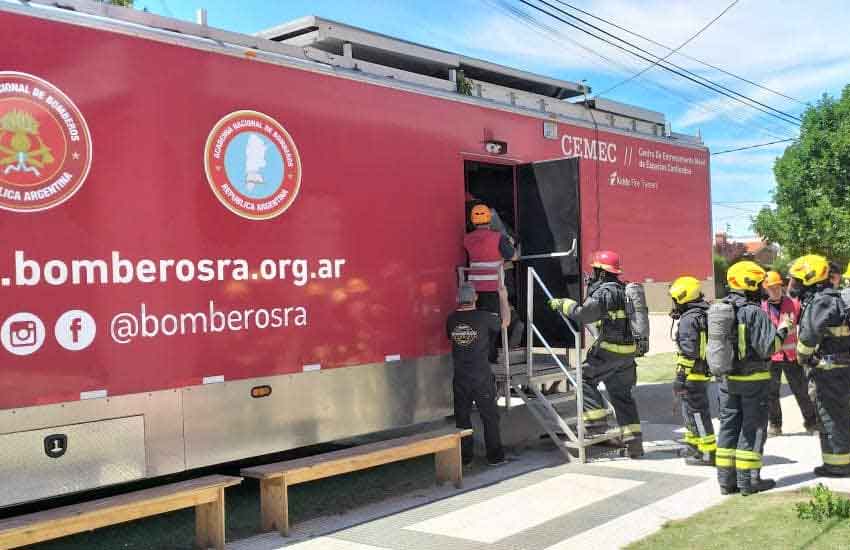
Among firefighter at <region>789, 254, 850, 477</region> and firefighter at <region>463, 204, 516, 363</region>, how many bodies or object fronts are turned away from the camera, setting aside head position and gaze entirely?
1

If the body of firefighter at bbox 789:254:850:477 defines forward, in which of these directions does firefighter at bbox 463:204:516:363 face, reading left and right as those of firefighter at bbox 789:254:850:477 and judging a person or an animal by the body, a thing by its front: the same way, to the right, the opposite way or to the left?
to the right

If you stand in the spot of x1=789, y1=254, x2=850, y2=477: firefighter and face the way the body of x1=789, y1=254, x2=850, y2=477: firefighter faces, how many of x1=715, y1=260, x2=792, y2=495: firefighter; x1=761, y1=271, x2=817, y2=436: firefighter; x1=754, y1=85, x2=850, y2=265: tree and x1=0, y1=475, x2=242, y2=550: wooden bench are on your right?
2

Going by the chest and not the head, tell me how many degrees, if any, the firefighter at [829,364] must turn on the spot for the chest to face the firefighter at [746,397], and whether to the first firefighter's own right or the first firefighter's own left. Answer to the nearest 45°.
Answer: approximately 45° to the first firefighter's own left

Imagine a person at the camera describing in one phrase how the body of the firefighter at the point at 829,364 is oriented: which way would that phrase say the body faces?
to the viewer's left

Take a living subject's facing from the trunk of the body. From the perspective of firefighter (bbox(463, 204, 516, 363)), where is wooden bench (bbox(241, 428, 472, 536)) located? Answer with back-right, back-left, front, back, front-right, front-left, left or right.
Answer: back-left

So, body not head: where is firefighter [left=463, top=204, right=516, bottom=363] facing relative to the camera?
away from the camera

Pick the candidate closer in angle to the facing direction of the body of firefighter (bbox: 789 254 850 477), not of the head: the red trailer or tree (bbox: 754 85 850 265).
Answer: the red trailer

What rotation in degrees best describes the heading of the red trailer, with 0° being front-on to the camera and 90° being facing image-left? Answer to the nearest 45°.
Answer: approximately 225°

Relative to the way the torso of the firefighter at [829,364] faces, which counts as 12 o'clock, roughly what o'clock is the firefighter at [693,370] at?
the firefighter at [693,370] is roughly at 12 o'clock from the firefighter at [829,364].

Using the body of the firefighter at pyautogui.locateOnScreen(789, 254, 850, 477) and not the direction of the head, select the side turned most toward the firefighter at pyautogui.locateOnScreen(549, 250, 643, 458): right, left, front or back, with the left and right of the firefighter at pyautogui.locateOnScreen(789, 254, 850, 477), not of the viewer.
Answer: front

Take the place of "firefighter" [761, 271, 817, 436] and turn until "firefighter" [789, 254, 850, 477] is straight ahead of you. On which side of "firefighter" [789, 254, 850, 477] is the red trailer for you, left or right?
right

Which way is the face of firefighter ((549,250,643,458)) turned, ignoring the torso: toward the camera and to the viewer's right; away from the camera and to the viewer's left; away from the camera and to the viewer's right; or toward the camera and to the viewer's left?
away from the camera and to the viewer's left

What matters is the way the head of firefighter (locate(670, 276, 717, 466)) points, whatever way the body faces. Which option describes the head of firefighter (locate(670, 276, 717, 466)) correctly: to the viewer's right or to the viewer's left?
to the viewer's left

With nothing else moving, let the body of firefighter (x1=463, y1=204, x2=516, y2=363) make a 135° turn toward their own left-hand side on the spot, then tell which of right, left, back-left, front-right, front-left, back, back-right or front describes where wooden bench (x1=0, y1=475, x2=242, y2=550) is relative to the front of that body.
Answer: front

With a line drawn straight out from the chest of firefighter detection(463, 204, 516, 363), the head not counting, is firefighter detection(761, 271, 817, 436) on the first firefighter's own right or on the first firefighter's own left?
on the first firefighter's own right
